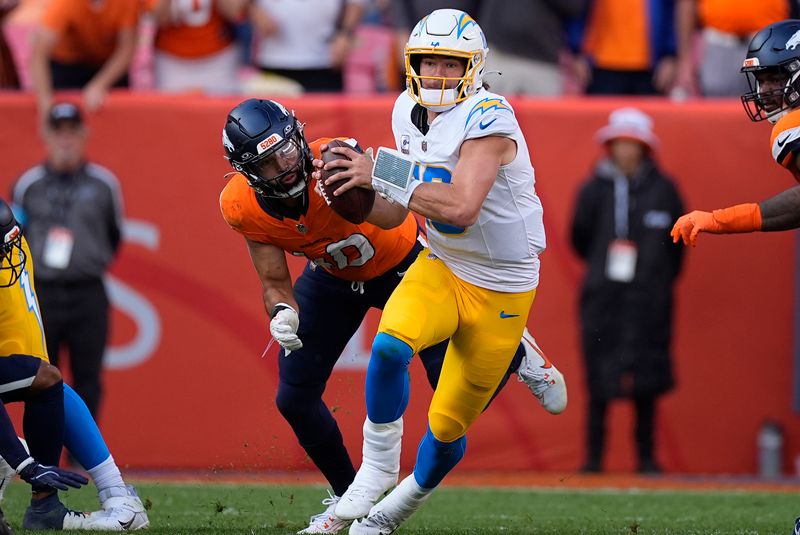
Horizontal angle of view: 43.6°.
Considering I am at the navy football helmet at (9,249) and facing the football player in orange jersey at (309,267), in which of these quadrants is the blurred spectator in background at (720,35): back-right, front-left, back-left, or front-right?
front-left

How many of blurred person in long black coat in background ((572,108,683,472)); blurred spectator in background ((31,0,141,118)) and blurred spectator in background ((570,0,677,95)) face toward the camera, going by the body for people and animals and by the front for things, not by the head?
3

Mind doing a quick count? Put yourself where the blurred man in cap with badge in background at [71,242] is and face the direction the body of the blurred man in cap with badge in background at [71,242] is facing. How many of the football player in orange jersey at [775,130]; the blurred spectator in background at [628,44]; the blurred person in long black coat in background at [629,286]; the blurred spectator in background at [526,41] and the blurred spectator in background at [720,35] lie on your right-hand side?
0

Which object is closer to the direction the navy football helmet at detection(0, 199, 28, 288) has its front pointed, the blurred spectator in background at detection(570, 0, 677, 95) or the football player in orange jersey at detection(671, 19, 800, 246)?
the football player in orange jersey

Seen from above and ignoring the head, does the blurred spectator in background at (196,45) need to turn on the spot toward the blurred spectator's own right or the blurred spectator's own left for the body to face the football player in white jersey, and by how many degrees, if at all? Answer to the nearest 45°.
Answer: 0° — they already face them

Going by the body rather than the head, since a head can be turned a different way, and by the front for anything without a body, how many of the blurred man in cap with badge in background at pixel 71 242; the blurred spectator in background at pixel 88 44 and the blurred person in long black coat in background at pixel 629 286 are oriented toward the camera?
3

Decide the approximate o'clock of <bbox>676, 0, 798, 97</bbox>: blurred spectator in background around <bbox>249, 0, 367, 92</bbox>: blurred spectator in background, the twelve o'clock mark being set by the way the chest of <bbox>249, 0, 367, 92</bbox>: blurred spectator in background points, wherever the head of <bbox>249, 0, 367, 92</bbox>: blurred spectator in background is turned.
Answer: <bbox>676, 0, 798, 97</bbox>: blurred spectator in background is roughly at 9 o'clock from <bbox>249, 0, 367, 92</bbox>: blurred spectator in background.

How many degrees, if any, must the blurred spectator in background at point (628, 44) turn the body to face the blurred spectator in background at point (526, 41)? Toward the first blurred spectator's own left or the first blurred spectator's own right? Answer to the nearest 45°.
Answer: approximately 45° to the first blurred spectator's own right

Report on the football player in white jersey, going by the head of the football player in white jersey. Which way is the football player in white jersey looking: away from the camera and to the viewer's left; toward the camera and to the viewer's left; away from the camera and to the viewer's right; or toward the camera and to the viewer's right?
toward the camera and to the viewer's left

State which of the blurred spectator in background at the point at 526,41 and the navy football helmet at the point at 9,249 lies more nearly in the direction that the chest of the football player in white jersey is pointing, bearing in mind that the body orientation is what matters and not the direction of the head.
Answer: the navy football helmet

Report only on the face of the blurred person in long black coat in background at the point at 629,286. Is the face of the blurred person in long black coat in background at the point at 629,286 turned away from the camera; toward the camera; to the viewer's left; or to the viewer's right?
toward the camera

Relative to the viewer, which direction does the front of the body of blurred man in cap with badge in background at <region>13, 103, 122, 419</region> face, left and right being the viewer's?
facing the viewer

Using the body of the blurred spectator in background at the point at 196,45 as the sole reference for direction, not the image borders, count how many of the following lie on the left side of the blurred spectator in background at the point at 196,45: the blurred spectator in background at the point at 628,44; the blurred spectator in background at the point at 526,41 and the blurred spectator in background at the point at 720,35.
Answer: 3

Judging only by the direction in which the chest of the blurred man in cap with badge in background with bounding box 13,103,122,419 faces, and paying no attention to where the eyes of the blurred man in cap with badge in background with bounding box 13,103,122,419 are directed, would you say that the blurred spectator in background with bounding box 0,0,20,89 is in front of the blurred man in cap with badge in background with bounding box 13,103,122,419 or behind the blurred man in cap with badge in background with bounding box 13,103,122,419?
behind

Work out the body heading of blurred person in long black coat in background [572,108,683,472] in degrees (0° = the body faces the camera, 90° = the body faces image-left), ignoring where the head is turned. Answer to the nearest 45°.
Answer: approximately 0°

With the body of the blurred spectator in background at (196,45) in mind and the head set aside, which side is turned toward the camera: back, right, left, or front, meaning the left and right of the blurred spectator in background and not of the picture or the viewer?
front

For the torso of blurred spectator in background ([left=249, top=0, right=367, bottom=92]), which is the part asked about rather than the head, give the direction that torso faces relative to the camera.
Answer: toward the camera

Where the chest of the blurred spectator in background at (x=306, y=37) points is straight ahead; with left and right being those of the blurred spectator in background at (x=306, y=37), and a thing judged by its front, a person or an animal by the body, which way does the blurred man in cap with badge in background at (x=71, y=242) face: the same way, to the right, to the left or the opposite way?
the same way

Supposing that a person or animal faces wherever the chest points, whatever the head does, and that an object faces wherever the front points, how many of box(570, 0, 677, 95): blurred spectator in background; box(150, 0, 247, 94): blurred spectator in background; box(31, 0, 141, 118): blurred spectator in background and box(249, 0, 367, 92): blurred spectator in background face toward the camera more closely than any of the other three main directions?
4

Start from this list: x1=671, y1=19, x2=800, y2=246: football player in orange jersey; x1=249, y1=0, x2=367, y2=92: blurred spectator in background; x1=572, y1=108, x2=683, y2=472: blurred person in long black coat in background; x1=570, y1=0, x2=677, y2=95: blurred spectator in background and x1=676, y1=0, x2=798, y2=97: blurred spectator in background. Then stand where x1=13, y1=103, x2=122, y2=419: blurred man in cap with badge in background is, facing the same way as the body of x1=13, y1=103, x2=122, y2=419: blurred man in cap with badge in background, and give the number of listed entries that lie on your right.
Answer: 0
